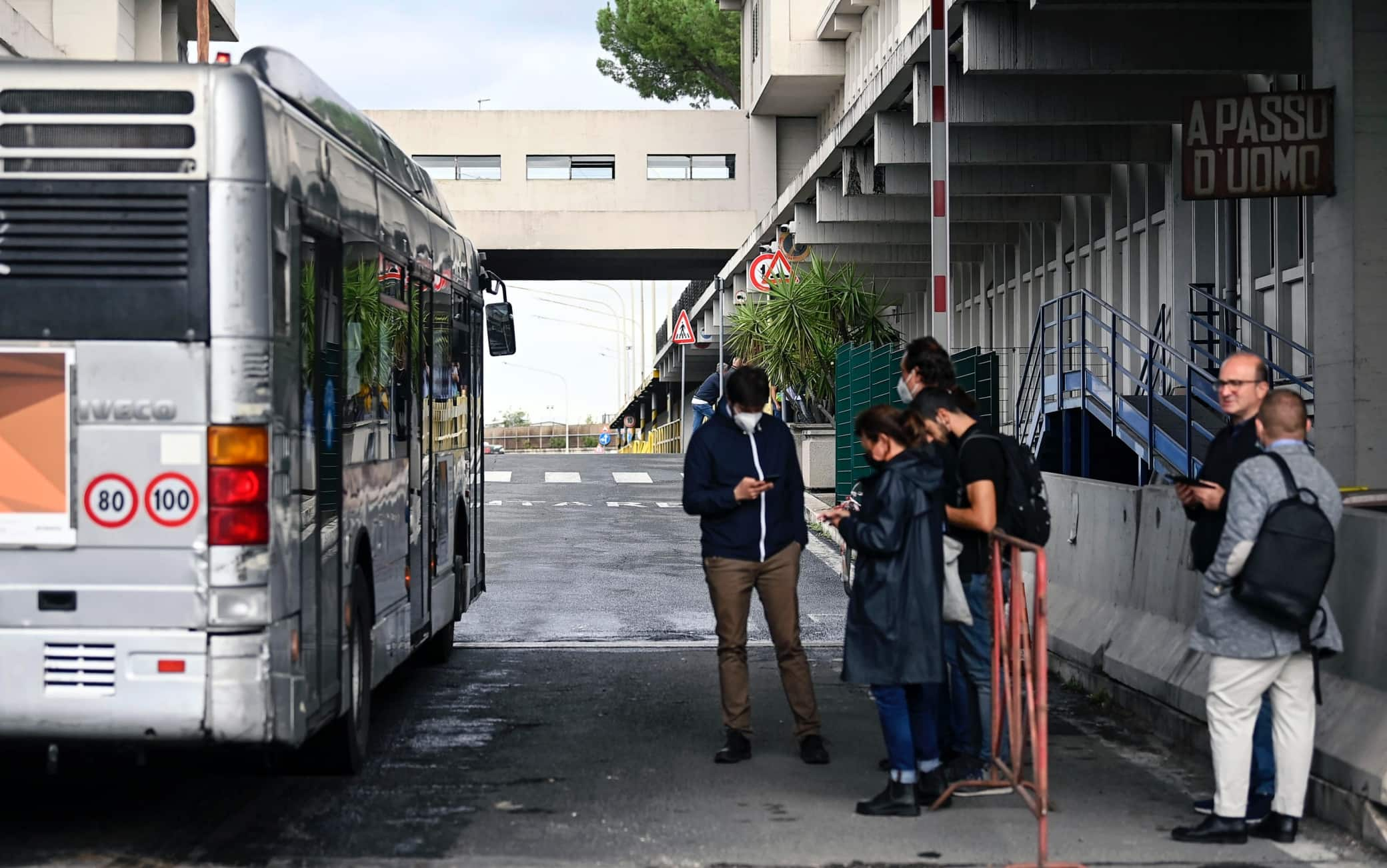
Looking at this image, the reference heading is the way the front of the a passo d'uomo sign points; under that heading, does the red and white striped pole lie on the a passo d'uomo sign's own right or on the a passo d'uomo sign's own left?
on the a passo d'uomo sign's own right

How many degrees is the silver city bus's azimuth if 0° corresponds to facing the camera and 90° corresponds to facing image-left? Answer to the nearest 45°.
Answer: approximately 180°

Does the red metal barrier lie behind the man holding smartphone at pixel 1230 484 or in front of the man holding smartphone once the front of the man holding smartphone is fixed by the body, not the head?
in front

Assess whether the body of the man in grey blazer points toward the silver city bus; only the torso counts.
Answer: no

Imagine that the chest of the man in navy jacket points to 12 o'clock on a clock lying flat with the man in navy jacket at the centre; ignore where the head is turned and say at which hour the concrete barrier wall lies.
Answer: The concrete barrier wall is roughly at 8 o'clock from the man in navy jacket.

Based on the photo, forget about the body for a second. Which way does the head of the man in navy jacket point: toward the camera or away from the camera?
toward the camera

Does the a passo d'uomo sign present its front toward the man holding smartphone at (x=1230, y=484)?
yes

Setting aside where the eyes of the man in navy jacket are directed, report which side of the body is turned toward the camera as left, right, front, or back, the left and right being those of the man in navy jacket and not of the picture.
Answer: front

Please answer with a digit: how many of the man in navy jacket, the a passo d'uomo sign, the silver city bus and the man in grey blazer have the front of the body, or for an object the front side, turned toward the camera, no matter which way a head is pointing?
2

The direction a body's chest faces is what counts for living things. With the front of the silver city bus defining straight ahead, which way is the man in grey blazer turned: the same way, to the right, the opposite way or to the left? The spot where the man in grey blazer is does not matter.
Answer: the same way

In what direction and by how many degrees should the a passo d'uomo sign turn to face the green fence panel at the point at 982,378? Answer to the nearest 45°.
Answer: approximately 135° to its right

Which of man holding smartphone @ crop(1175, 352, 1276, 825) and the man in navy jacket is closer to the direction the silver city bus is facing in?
the man in navy jacket

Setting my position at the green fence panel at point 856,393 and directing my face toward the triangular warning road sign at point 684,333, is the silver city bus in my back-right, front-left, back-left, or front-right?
back-left

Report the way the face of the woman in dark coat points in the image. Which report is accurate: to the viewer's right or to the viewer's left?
to the viewer's left

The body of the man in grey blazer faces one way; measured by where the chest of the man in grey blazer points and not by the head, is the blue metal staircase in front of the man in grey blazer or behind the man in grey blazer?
in front

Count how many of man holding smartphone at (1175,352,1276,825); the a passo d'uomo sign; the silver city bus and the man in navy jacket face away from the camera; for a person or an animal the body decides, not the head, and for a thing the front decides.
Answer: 1

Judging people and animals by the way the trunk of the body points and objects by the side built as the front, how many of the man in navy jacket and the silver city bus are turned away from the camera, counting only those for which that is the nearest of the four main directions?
1

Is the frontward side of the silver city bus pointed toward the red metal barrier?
no

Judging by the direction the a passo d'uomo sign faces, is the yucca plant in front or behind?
behind

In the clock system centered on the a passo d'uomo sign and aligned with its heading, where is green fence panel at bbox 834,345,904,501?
The green fence panel is roughly at 5 o'clock from a passo d'uomo sign.

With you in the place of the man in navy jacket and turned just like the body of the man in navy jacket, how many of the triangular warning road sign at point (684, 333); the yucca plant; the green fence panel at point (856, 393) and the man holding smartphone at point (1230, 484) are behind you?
3

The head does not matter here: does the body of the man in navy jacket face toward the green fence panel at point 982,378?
no
